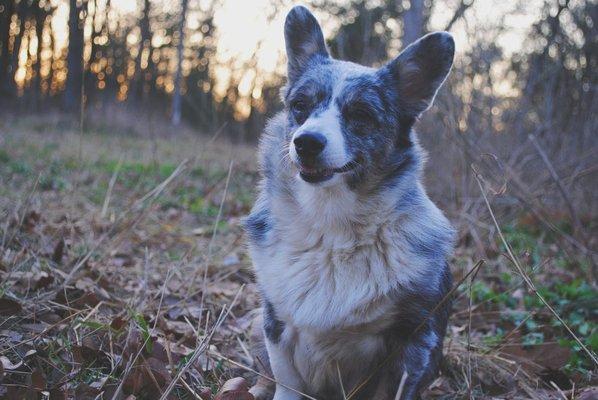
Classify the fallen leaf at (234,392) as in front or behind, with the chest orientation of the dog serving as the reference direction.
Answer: in front

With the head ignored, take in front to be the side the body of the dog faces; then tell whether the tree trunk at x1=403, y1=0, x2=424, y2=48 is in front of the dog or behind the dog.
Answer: behind

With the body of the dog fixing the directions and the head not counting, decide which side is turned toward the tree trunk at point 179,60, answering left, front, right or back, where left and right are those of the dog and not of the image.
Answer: back

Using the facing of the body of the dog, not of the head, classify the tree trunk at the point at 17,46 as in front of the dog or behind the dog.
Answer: behind

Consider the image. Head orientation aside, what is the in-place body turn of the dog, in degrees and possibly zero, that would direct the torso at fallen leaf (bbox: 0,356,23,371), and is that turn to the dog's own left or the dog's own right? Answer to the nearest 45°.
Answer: approximately 45° to the dog's own right

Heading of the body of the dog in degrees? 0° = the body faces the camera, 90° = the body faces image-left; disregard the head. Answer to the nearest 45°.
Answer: approximately 0°

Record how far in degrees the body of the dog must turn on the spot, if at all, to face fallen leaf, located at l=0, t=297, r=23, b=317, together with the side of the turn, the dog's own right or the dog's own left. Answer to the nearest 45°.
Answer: approximately 90° to the dog's own right

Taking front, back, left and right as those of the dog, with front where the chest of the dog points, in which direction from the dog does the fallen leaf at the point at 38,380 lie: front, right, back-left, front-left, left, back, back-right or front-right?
front-right

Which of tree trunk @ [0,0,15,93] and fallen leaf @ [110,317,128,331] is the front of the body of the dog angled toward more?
the fallen leaf

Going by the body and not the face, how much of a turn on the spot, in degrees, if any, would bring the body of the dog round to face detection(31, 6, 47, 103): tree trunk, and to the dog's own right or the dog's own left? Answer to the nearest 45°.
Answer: approximately 135° to the dog's own right
